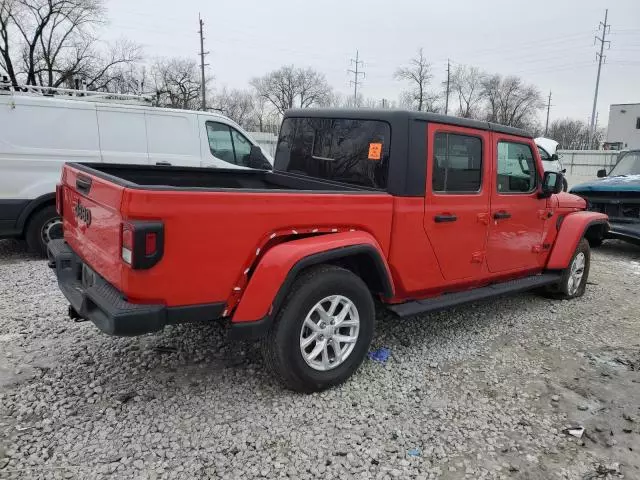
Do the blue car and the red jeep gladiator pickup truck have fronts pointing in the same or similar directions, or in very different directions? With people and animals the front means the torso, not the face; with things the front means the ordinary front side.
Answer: very different directions

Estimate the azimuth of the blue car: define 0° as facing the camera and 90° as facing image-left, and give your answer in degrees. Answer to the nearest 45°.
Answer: approximately 45°

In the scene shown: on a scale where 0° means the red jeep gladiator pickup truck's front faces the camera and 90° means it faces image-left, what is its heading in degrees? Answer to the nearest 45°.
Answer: approximately 225°

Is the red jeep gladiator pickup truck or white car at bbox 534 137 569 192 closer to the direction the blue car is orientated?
the red jeep gladiator pickup truck

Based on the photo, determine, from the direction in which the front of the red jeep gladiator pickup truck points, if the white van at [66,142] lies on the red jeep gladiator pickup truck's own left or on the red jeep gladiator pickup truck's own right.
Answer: on the red jeep gladiator pickup truck's own left

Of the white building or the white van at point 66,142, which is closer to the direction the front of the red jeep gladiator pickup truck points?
the white building

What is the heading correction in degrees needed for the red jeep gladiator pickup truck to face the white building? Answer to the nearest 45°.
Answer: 0° — it already faces it

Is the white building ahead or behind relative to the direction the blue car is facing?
behind
